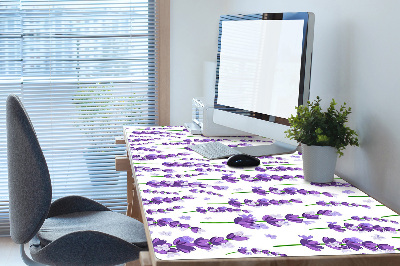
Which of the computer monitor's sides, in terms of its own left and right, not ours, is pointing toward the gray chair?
front

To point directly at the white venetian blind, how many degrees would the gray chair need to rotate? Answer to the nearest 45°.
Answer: approximately 90° to its left

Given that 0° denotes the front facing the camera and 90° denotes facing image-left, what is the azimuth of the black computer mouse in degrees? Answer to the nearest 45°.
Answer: approximately 270°

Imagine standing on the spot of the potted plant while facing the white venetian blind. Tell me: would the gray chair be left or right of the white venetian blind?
left

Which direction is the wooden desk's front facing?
to the viewer's left

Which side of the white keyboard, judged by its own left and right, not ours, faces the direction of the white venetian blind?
right

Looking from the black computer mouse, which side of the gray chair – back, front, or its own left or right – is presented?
front

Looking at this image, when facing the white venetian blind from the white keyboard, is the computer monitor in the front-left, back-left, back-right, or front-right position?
back-right

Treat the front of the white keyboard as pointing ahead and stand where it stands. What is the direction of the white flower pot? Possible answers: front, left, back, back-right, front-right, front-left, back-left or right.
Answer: left

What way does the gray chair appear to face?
to the viewer's right
